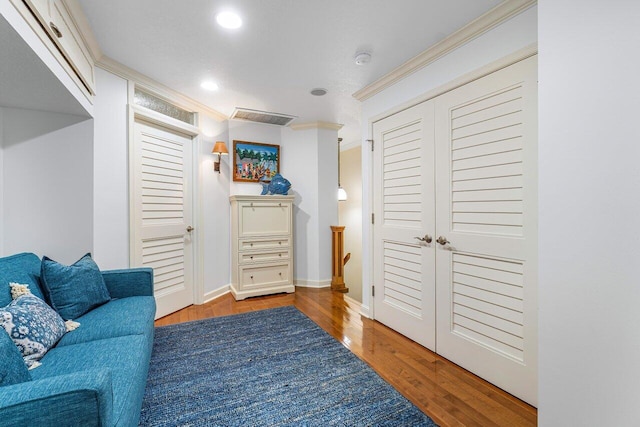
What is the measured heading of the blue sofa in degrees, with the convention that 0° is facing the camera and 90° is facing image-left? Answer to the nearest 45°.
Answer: approximately 270°

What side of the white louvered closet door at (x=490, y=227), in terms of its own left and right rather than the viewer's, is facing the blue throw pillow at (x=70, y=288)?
front

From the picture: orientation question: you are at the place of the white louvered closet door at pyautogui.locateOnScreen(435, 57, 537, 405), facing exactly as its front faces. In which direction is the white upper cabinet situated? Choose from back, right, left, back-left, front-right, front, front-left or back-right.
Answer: front

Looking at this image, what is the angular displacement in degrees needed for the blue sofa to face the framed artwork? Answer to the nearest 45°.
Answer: approximately 45° to its left

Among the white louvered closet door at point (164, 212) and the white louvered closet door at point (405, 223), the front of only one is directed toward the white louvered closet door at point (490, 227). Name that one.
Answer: the white louvered closet door at point (164, 212)

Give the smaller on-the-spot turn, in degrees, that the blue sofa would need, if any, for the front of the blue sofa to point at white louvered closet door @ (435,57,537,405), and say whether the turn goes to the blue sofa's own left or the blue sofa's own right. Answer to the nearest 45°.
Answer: approximately 45° to the blue sofa's own right

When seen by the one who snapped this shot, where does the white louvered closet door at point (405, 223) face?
facing the viewer and to the left of the viewer

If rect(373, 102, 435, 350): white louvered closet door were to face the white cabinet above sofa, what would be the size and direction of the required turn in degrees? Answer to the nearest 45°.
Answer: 0° — it already faces it

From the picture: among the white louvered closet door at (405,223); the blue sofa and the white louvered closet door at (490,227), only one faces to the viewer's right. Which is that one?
the blue sofa

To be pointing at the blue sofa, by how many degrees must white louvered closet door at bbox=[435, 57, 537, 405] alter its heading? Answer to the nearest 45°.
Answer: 0° — it already faces it

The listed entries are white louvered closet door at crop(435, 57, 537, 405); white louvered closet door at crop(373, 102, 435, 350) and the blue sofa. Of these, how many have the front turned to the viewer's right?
1

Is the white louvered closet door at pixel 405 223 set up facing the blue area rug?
yes

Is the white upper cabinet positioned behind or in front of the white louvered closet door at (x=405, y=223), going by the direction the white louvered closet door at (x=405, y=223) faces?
in front

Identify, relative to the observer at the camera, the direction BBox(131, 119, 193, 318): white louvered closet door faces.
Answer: facing the viewer and to the right of the viewer

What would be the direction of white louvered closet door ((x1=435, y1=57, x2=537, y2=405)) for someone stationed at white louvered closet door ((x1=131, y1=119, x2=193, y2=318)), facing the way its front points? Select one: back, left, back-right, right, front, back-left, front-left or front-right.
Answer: front
